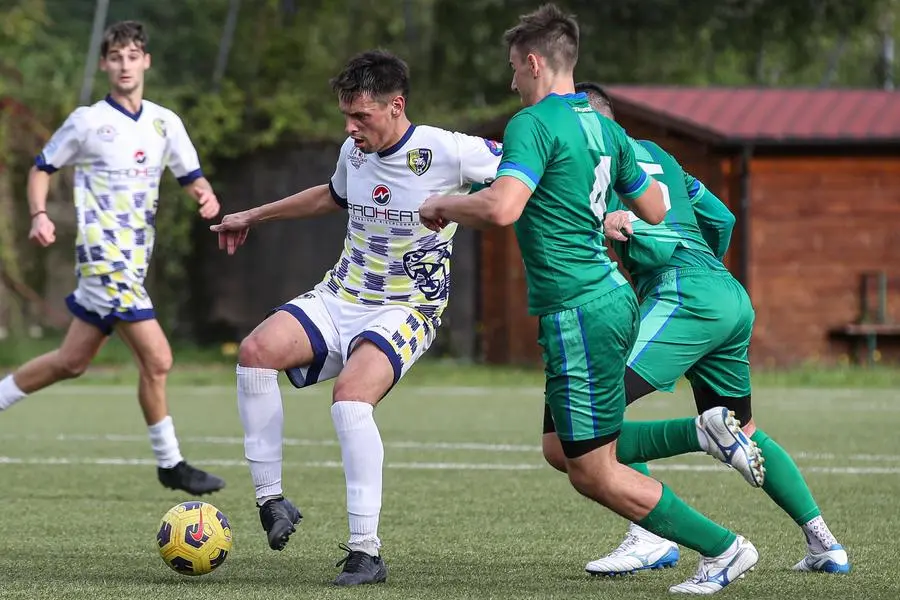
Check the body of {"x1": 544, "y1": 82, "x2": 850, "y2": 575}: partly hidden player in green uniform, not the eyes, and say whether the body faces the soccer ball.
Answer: no

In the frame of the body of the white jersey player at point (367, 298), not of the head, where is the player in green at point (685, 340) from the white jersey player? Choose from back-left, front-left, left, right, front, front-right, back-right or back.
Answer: back-left

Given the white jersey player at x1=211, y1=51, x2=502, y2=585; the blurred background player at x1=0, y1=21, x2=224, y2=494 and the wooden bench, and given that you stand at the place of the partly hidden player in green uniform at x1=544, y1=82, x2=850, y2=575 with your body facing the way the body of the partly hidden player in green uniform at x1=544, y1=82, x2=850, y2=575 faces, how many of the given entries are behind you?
0

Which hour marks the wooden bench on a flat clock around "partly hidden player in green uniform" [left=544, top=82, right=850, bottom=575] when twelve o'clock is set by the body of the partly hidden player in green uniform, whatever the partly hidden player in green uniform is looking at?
The wooden bench is roughly at 2 o'clock from the partly hidden player in green uniform.

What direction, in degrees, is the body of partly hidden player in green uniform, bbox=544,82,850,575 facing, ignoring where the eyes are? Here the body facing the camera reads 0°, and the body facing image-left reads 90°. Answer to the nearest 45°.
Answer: approximately 135°

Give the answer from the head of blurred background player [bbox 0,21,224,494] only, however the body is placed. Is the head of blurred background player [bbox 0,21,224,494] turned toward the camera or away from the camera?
toward the camera

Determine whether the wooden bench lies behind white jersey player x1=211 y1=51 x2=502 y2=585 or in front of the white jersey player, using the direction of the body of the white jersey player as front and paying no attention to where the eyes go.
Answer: behind

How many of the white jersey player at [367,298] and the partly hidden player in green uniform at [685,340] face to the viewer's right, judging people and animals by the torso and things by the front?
0

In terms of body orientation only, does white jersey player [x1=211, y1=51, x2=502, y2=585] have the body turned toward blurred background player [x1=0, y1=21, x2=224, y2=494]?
no

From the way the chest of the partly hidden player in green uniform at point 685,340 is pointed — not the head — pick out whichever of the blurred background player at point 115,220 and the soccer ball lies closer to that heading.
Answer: the blurred background player

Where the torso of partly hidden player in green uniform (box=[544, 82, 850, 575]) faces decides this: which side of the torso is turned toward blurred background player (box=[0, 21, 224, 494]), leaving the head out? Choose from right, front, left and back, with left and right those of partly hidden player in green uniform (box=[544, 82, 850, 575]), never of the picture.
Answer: front
